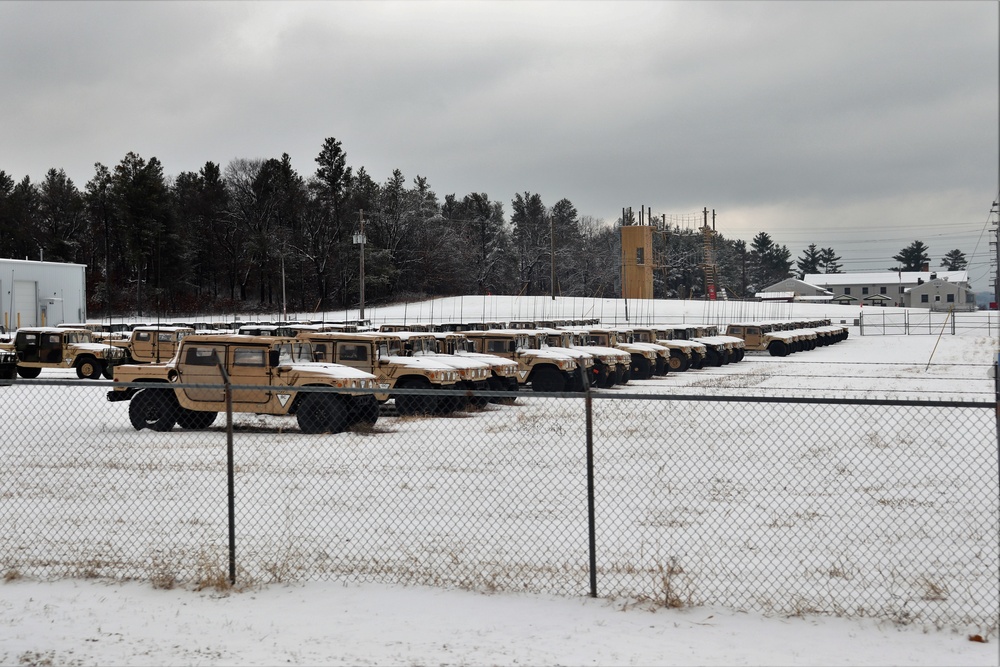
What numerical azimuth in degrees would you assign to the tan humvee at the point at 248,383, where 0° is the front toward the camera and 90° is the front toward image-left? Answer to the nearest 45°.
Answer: approximately 315°

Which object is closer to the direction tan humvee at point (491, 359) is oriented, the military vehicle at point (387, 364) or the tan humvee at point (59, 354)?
the military vehicle

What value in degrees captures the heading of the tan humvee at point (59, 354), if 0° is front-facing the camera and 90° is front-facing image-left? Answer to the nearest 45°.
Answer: approximately 315°

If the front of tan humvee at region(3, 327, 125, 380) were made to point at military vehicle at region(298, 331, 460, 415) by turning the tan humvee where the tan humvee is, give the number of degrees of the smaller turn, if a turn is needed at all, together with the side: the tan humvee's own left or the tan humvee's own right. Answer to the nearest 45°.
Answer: approximately 45° to the tan humvee's own right

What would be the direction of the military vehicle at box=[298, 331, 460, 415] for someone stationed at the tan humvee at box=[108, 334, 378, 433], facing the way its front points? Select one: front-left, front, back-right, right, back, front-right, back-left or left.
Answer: left

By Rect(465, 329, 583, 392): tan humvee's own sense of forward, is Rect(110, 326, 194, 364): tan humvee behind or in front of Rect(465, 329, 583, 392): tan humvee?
behind

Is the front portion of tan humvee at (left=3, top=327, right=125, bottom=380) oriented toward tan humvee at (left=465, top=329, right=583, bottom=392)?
yes

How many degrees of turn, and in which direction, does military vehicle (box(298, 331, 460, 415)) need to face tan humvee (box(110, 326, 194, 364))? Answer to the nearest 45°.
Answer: approximately 180°

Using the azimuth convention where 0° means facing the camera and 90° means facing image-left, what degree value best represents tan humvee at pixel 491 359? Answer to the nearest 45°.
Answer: approximately 315°

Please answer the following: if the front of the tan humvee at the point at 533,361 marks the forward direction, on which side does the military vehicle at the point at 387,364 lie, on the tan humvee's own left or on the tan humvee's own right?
on the tan humvee's own right
